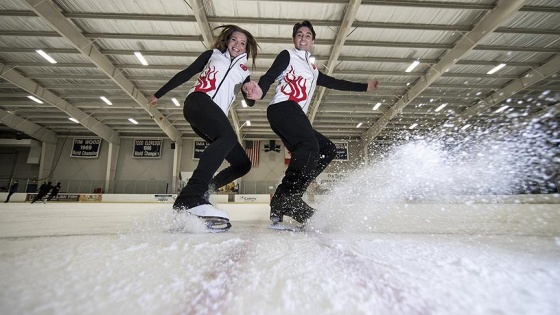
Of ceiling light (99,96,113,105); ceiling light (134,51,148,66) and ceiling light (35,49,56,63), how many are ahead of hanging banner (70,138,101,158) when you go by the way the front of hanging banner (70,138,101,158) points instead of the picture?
3

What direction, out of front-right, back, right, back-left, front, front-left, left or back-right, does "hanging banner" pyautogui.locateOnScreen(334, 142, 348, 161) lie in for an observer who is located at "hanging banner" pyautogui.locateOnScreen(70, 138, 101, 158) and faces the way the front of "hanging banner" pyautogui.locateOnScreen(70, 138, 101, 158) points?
front-left

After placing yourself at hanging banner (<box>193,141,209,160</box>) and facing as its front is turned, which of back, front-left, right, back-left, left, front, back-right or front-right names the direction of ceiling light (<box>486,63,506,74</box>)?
front-left

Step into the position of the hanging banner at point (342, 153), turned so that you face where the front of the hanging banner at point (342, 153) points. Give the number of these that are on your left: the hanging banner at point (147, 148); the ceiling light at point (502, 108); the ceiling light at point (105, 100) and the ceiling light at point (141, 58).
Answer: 1

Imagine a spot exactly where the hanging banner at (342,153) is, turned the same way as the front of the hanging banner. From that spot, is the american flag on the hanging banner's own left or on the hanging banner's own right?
on the hanging banner's own right

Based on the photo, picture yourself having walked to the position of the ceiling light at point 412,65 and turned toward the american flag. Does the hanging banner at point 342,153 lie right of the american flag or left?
right

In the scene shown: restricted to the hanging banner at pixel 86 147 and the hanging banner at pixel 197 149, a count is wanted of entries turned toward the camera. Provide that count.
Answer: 2

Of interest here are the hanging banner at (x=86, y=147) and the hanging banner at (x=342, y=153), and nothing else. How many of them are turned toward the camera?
2

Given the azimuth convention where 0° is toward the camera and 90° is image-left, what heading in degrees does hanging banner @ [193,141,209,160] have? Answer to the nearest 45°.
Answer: approximately 0°
